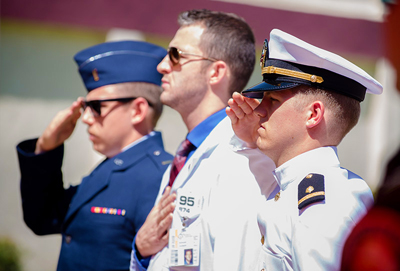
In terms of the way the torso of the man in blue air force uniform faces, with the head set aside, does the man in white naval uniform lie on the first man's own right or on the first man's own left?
on the first man's own left

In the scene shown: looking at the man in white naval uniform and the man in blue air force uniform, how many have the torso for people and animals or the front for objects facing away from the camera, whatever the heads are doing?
0

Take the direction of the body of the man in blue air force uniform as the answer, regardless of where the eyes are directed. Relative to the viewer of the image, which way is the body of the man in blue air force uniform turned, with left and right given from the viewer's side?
facing the viewer and to the left of the viewer

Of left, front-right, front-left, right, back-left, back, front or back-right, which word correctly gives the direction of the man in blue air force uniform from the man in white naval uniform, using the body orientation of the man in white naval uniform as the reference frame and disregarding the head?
front-right

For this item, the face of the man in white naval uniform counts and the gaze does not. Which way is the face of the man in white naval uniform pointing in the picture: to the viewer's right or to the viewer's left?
to the viewer's left

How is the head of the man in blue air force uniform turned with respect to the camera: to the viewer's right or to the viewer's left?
to the viewer's left

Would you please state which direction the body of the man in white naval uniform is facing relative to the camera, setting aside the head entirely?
to the viewer's left
